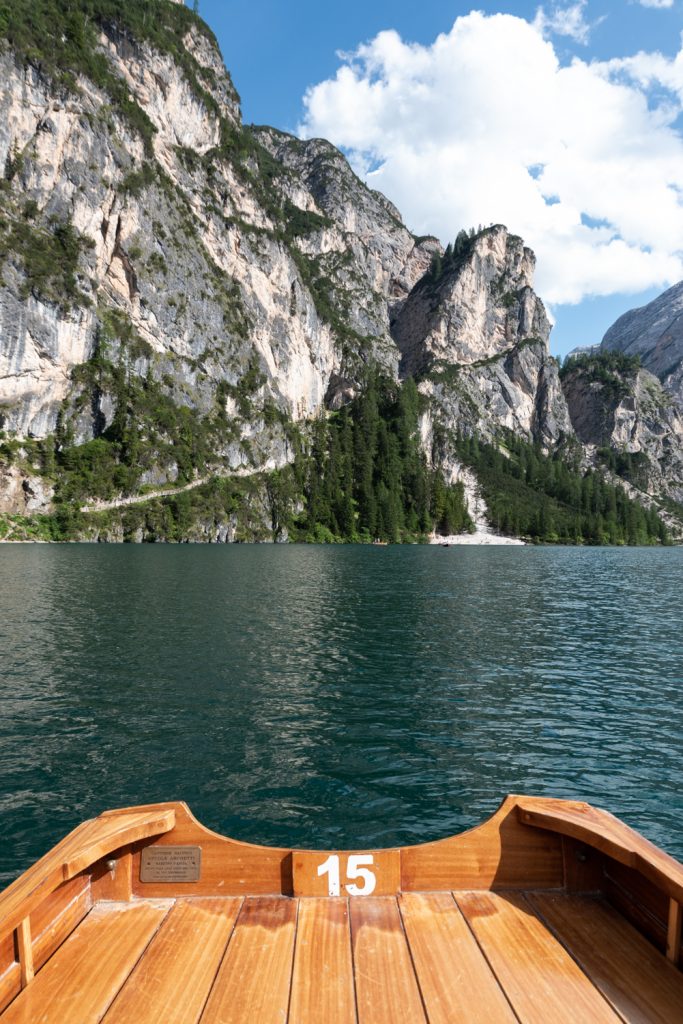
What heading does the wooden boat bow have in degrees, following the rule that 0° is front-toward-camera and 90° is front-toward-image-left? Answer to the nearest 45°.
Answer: approximately 180°
